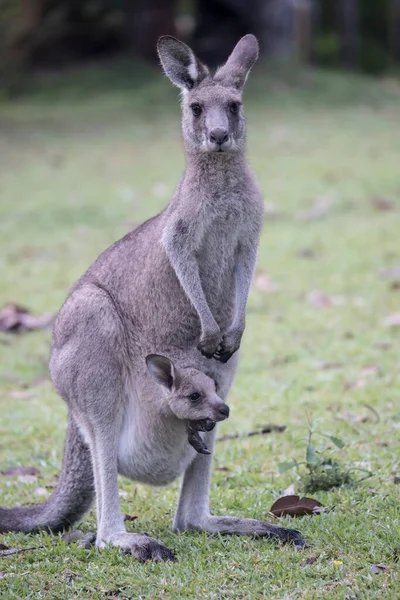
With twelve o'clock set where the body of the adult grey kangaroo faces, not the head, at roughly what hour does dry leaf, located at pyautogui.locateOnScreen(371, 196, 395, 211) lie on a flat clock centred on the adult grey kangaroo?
The dry leaf is roughly at 8 o'clock from the adult grey kangaroo.

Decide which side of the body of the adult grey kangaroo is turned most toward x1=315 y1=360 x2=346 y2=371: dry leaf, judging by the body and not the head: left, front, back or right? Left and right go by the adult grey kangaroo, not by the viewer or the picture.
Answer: left

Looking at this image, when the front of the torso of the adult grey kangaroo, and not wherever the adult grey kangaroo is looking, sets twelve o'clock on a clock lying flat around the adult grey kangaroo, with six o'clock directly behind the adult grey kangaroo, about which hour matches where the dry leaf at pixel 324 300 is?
The dry leaf is roughly at 8 o'clock from the adult grey kangaroo.

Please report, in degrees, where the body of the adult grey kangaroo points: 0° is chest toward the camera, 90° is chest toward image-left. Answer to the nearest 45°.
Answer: approximately 315°

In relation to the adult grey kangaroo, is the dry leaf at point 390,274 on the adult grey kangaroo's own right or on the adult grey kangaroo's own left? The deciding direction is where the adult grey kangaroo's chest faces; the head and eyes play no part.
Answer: on the adult grey kangaroo's own left

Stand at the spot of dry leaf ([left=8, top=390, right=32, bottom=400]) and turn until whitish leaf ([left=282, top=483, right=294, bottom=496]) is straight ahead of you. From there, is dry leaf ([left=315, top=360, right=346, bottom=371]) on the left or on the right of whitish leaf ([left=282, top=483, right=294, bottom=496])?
left
